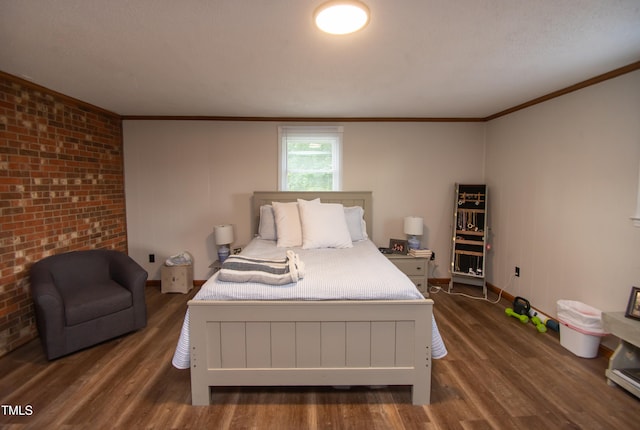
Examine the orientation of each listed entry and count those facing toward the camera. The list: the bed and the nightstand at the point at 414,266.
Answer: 2

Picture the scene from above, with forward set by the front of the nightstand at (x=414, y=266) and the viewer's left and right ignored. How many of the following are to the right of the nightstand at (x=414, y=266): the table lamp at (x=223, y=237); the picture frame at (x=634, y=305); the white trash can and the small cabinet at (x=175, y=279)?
2

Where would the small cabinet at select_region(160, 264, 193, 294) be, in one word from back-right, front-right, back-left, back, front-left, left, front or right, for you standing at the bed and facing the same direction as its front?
back-right

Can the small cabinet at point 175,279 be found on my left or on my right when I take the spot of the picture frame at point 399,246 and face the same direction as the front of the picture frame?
on my right

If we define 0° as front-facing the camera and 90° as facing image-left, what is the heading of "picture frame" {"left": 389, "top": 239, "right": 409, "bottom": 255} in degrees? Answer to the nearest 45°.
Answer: approximately 0°

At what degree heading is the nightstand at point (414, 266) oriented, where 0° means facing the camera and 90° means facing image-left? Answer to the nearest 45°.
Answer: approximately 0°

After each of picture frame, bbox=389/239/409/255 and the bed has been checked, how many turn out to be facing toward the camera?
2
